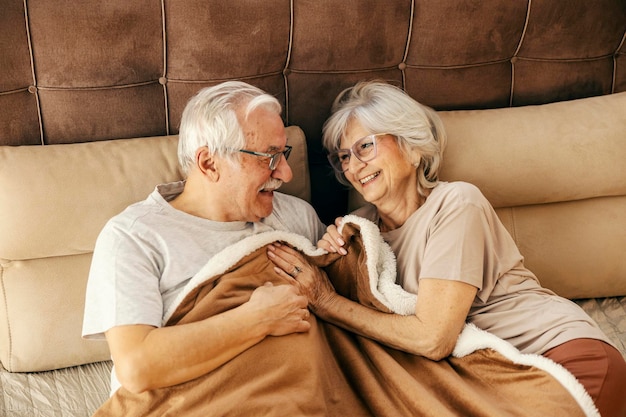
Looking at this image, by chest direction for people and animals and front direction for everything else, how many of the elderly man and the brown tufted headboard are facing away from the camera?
0

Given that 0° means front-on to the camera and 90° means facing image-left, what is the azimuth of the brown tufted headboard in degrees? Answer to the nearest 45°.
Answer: approximately 0°

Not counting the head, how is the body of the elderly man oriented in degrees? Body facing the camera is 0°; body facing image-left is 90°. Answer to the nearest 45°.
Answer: approximately 315°

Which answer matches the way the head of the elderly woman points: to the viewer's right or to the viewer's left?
to the viewer's left

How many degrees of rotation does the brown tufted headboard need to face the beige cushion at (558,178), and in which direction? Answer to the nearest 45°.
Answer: approximately 90° to its left

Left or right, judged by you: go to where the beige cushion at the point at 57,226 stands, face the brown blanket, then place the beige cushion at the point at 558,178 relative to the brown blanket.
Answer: left

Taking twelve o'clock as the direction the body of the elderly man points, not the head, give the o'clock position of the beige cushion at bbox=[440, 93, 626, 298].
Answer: The beige cushion is roughly at 10 o'clock from the elderly man.
